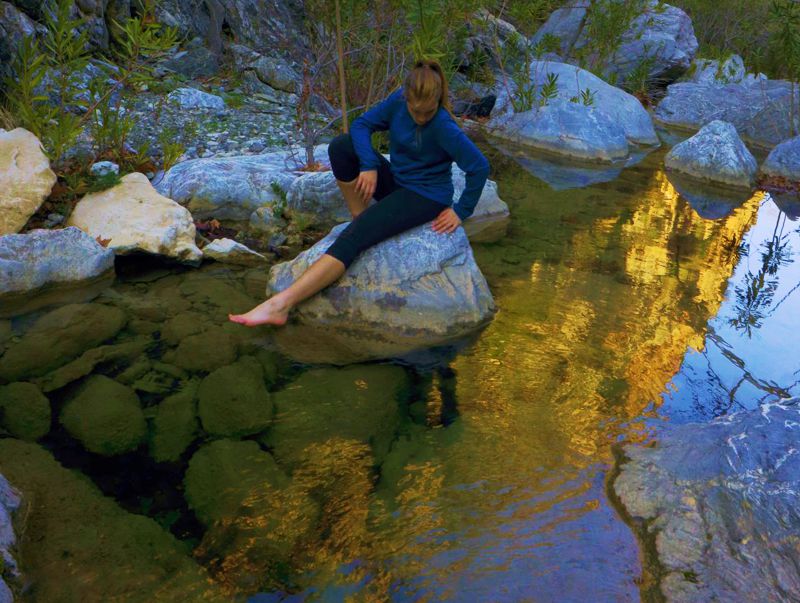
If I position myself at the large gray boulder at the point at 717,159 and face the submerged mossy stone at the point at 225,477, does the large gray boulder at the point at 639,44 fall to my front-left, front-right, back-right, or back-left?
back-right

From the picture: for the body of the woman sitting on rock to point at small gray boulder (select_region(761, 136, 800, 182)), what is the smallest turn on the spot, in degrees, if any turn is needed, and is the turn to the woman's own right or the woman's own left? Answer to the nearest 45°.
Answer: approximately 180°

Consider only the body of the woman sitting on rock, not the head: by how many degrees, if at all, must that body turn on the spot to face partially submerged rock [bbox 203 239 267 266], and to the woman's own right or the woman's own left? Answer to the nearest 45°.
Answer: approximately 90° to the woman's own right

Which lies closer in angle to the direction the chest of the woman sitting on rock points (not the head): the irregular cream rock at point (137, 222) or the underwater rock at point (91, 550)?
the underwater rock

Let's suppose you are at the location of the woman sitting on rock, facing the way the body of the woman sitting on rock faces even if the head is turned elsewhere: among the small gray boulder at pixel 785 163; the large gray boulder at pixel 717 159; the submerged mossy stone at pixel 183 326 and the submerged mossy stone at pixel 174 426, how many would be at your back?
2

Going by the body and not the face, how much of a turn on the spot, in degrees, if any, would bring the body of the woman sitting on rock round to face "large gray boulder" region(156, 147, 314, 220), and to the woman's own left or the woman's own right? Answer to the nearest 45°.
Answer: approximately 90° to the woman's own right

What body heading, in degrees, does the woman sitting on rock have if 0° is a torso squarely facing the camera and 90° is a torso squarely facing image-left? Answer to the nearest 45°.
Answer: approximately 45°

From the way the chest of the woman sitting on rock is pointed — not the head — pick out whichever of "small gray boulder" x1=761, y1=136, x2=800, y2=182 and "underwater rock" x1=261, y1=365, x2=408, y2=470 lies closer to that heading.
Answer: the underwater rock

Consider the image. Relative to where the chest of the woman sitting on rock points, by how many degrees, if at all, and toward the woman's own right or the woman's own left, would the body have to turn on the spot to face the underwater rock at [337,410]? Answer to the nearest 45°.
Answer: approximately 45° to the woman's own left

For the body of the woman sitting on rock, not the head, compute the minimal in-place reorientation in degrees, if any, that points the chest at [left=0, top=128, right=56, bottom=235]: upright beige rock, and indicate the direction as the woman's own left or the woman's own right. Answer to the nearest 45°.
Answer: approximately 45° to the woman's own right

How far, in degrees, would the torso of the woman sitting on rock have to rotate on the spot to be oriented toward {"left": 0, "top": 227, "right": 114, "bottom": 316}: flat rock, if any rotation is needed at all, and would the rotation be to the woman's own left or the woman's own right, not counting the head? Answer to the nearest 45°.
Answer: approximately 45° to the woman's own right

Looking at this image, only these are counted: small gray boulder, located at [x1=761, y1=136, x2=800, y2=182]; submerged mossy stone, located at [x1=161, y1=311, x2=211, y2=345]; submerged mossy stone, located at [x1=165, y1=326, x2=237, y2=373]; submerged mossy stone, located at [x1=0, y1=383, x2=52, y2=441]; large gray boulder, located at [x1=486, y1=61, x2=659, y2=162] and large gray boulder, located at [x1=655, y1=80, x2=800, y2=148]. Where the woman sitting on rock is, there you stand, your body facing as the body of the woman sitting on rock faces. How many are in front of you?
3
